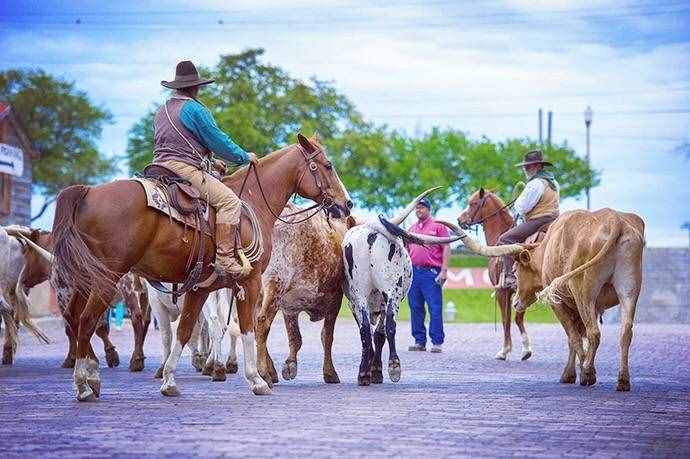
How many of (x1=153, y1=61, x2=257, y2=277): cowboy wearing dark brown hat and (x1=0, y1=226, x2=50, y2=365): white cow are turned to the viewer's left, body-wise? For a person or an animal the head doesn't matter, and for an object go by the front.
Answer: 1

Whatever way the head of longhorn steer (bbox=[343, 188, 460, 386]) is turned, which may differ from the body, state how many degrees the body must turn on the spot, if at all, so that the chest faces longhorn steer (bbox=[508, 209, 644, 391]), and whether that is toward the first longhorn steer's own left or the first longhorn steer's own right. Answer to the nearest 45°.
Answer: approximately 90° to the first longhorn steer's own right

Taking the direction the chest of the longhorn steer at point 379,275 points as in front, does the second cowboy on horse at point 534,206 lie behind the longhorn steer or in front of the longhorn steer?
in front

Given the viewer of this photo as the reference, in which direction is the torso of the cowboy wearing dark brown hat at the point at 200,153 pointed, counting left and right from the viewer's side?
facing away from the viewer and to the right of the viewer

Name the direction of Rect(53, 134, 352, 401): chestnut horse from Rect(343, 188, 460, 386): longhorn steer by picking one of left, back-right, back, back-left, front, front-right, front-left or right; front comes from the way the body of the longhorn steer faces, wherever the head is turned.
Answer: back-left

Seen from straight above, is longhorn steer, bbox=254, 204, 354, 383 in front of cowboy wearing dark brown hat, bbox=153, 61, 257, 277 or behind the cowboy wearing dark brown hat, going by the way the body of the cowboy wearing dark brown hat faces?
in front

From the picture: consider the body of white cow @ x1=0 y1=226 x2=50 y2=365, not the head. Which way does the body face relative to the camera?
to the viewer's left

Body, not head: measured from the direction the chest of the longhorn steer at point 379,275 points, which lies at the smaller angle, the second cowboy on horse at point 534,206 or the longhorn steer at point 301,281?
the second cowboy on horse

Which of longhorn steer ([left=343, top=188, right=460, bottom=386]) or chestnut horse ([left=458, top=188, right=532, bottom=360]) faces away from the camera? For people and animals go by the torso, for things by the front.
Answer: the longhorn steer

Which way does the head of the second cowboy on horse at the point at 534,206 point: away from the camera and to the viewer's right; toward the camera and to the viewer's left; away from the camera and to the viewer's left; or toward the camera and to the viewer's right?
toward the camera and to the viewer's left

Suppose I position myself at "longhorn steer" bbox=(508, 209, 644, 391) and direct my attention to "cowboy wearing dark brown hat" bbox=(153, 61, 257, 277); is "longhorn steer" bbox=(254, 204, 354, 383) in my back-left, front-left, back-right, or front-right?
front-right

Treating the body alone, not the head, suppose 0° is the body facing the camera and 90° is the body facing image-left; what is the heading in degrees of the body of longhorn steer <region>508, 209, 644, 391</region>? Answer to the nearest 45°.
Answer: approximately 135°

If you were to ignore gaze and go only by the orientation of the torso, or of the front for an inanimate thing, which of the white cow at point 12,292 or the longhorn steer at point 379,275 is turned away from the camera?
the longhorn steer

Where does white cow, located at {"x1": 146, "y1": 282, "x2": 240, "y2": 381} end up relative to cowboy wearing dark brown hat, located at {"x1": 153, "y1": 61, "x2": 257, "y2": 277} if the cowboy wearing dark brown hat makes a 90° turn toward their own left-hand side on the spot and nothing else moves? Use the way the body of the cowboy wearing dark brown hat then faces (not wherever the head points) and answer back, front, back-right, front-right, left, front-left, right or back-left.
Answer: front-right

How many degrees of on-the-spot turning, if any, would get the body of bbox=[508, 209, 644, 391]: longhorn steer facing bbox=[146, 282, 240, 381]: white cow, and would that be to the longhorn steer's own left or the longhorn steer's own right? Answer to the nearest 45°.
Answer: approximately 45° to the longhorn steer's own left

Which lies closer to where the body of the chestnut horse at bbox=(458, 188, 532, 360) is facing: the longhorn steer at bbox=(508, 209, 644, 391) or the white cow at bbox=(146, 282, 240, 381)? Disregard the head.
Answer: the white cow

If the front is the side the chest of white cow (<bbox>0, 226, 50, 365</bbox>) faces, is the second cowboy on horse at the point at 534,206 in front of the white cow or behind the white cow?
behind

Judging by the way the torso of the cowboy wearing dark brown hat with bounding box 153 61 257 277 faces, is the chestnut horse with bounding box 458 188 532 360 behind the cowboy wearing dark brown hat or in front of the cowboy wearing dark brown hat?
in front
